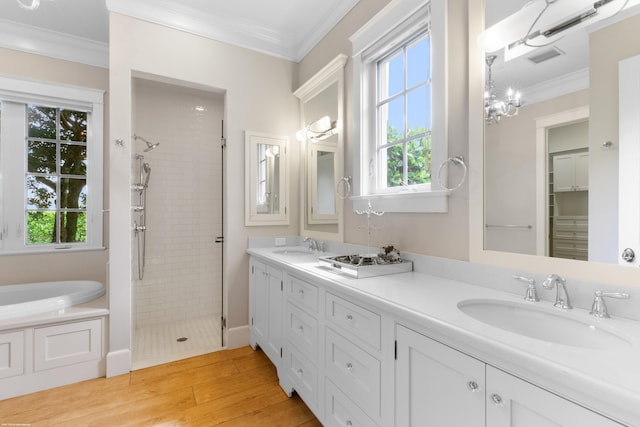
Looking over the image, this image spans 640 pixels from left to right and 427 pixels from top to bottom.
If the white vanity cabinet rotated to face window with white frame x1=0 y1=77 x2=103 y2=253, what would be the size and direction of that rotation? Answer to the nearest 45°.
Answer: approximately 45° to its right

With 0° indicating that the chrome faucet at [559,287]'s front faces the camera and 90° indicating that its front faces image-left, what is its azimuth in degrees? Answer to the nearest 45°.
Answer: approximately 45°

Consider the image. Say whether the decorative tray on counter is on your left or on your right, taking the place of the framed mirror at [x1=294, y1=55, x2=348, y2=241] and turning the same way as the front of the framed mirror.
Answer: on your left

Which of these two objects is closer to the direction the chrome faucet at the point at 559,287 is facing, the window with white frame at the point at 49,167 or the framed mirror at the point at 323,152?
the window with white frame

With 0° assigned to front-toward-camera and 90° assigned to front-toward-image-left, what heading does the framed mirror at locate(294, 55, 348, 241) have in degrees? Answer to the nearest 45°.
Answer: approximately 45°
